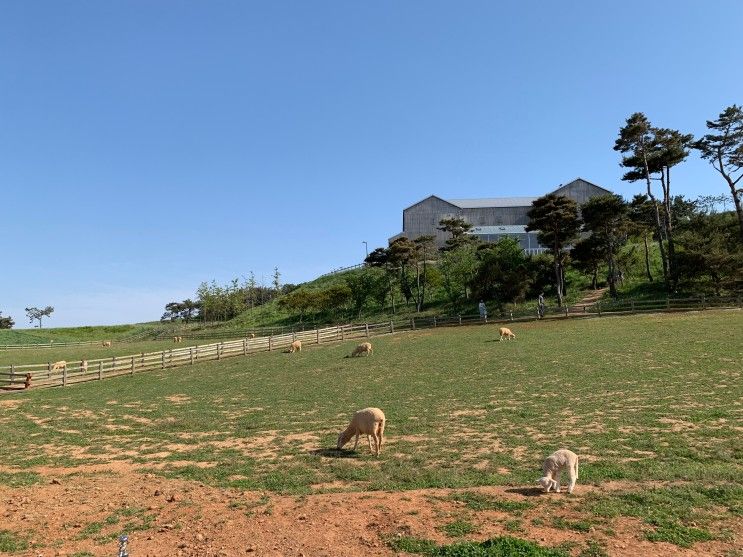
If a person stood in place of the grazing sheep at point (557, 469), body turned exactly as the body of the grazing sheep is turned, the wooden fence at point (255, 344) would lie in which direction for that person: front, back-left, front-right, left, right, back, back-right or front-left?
right

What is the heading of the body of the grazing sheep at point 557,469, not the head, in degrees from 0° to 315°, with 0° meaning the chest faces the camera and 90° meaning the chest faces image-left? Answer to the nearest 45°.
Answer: approximately 45°

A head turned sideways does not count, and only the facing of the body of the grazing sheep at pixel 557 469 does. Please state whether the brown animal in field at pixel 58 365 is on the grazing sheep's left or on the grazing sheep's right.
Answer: on the grazing sheep's right

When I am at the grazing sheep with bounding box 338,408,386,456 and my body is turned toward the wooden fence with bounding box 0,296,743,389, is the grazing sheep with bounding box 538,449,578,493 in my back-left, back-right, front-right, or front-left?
back-right
